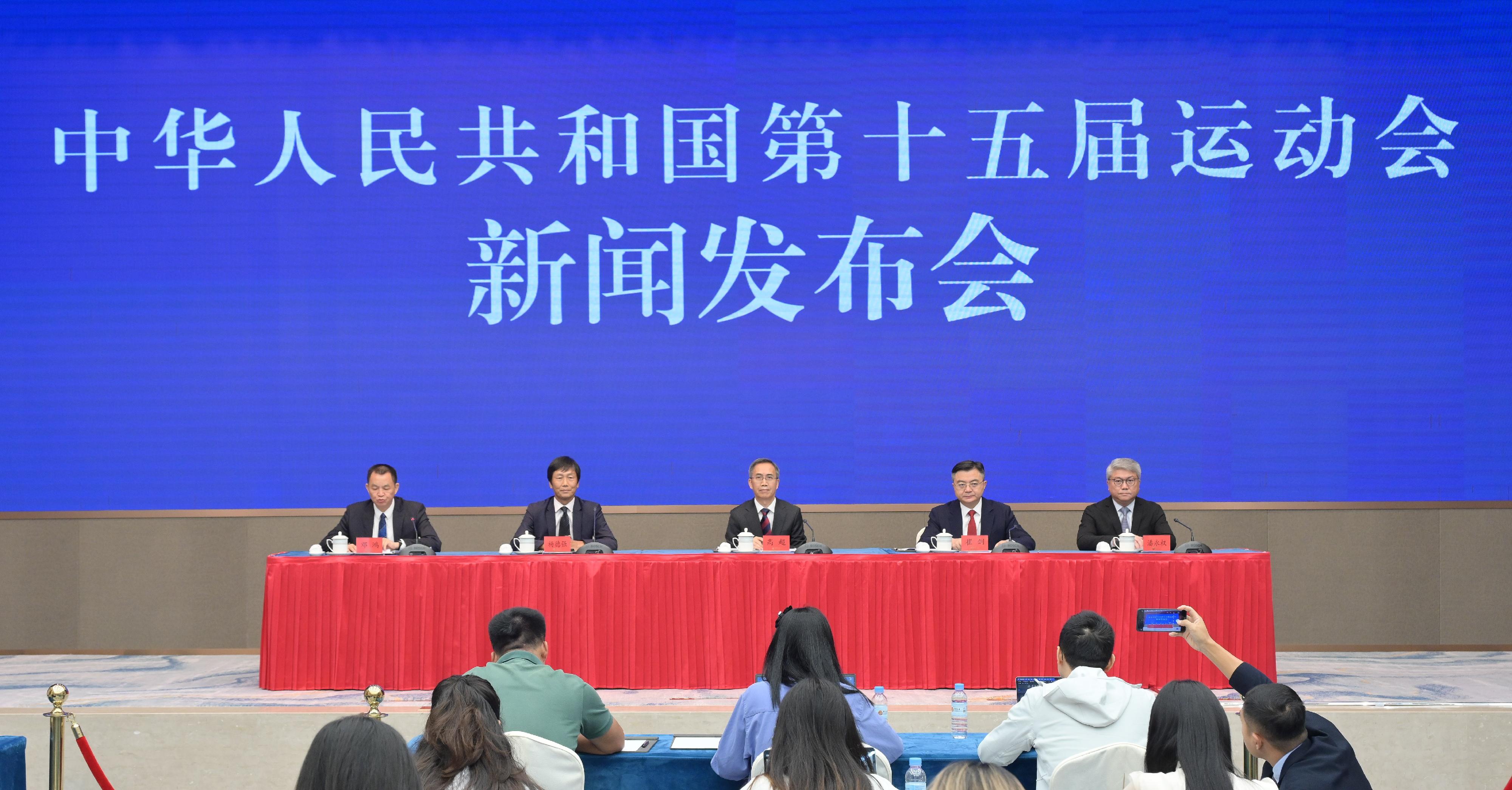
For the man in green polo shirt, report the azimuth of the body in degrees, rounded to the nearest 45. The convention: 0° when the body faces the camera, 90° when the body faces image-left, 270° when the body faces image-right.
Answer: approximately 180°

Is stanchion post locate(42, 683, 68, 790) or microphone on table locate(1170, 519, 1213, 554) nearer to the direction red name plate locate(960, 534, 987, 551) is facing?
the stanchion post

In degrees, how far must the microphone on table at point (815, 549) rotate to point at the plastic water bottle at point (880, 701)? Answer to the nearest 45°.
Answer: approximately 180°

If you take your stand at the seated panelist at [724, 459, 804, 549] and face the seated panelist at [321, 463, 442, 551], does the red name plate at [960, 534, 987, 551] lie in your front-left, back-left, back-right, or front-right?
back-left

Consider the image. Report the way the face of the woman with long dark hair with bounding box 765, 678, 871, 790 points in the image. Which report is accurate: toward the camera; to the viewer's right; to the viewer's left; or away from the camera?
away from the camera

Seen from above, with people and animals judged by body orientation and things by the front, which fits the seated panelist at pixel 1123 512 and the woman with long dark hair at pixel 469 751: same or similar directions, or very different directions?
very different directions

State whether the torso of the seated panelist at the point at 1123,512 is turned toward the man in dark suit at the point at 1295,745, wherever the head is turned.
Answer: yes

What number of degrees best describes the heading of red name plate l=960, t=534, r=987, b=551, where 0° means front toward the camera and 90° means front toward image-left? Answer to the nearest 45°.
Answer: approximately 0°

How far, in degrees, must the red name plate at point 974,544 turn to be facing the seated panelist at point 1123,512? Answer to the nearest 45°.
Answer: approximately 135° to its left

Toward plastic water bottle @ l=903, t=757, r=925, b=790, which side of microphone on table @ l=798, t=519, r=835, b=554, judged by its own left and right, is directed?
back

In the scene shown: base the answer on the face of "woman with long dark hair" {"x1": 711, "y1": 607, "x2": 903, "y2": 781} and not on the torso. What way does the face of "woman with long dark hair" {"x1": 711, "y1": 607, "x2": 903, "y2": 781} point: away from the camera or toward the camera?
away from the camera

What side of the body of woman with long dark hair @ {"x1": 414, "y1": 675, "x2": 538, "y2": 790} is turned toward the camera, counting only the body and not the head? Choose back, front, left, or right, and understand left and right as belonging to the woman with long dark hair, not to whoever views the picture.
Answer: back

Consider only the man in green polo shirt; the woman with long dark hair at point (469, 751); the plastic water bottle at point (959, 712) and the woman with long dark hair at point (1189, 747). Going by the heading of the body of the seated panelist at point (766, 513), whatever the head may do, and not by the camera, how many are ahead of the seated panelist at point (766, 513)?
4

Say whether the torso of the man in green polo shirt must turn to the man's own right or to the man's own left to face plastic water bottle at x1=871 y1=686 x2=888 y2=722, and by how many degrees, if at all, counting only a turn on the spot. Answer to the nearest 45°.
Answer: approximately 45° to the man's own right
